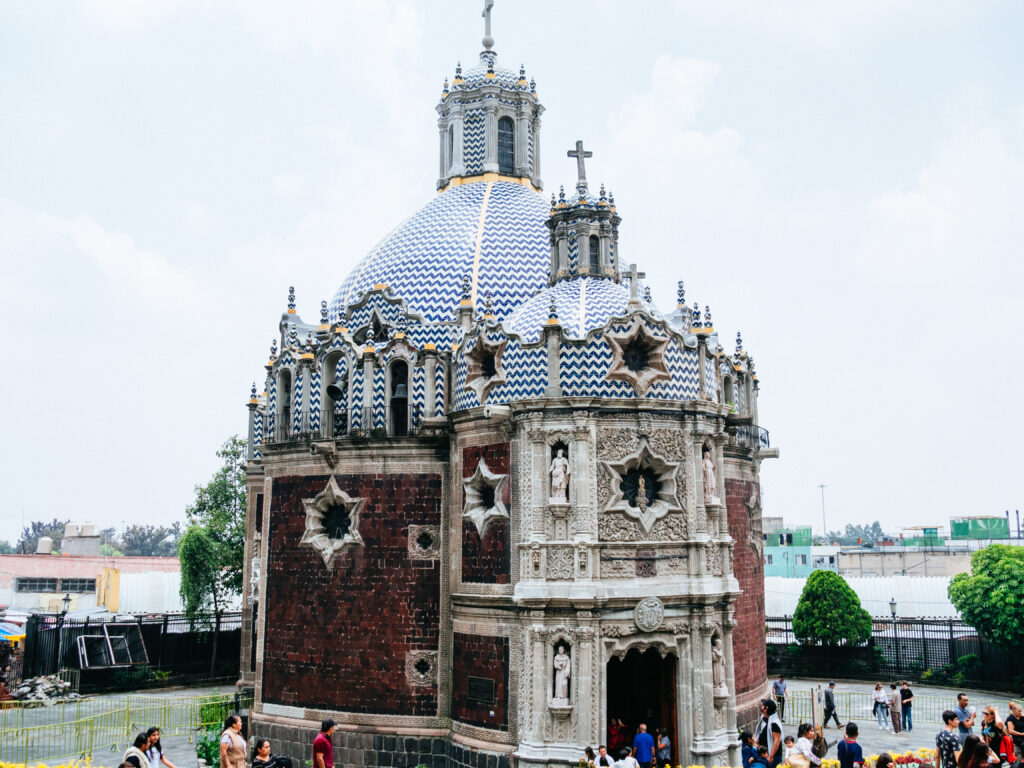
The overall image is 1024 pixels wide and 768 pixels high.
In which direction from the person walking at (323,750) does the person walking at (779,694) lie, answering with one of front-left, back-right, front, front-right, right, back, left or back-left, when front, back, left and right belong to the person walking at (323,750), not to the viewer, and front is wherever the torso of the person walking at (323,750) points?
left

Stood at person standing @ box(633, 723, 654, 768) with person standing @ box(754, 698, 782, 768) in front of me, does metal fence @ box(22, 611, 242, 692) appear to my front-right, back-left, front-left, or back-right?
back-left

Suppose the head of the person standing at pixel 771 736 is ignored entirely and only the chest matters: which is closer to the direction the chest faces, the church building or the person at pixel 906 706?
the church building

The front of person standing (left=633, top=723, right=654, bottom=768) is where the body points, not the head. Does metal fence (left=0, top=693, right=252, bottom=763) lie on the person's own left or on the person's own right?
on the person's own left

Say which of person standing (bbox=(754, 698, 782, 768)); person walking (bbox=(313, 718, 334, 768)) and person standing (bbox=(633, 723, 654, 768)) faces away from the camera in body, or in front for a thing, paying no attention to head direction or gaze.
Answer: person standing (bbox=(633, 723, 654, 768))

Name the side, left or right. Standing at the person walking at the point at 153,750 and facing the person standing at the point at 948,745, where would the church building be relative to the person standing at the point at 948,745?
left

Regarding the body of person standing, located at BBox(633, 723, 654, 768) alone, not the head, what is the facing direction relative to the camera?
away from the camera

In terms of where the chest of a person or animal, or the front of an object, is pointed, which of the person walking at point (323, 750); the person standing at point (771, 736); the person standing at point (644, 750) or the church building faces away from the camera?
the person standing at point (644, 750)
